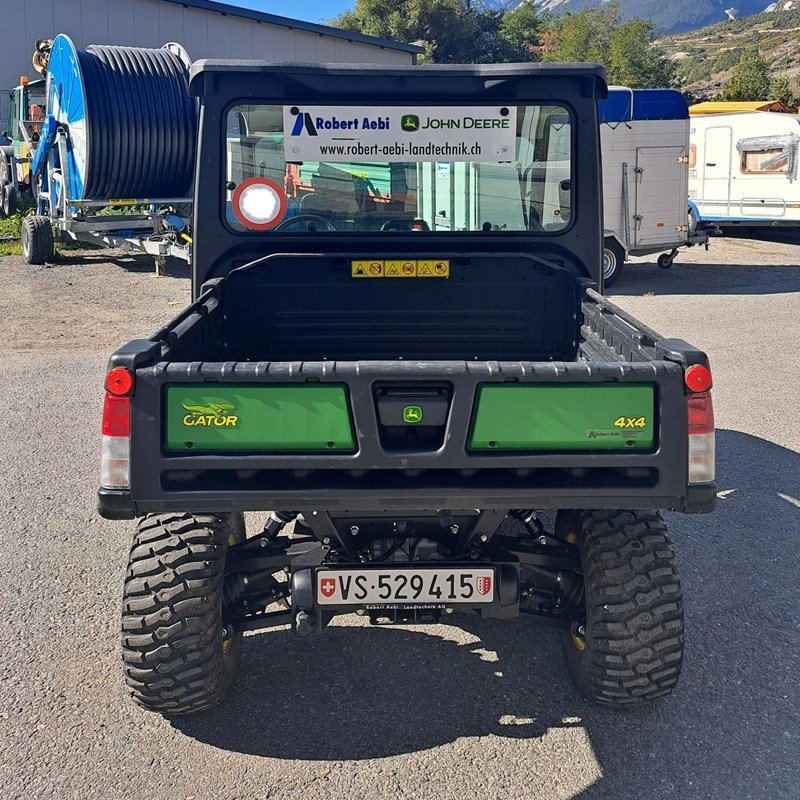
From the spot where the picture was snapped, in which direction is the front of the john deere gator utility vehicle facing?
facing away from the viewer

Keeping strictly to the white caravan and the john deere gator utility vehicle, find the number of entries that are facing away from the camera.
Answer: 1

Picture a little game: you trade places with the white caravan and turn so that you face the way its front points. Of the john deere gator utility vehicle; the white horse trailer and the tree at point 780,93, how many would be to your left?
1

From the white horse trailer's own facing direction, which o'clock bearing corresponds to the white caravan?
The white caravan is roughly at 11 o'clock from the white horse trailer.

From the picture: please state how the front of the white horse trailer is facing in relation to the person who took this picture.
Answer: facing away from the viewer and to the right of the viewer

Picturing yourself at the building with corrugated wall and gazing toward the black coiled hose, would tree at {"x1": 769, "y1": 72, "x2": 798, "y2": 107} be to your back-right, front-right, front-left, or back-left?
back-left

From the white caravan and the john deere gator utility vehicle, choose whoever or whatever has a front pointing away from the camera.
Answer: the john deere gator utility vehicle

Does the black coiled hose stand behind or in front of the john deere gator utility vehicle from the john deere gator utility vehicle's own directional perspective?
in front
